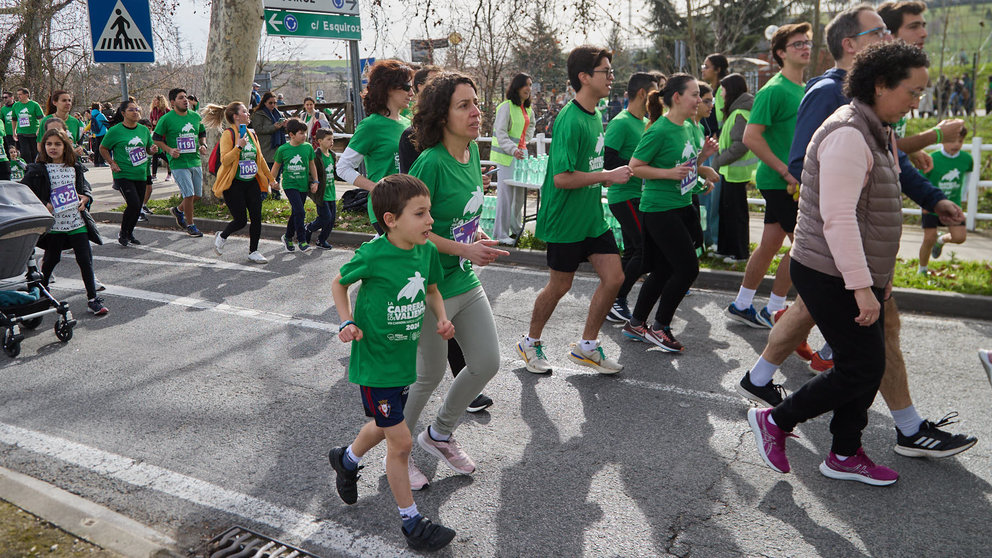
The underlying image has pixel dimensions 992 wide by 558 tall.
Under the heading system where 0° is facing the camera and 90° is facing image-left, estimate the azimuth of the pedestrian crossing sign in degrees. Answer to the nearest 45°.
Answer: approximately 0°

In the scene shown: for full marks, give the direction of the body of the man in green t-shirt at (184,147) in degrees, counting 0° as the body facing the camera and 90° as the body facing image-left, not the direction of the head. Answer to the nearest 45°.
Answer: approximately 315°

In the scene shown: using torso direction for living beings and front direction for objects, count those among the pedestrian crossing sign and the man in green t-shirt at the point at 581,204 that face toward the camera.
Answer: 1

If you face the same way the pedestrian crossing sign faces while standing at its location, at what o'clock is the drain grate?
The drain grate is roughly at 12 o'clock from the pedestrian crossing sign.
